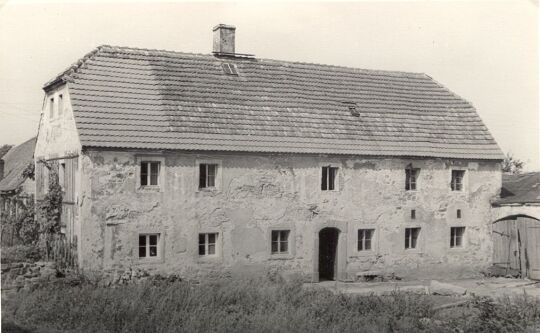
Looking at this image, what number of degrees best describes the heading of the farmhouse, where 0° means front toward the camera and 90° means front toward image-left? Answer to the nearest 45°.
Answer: approximately 0°

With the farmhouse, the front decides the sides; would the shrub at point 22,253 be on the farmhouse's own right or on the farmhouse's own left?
on the farmhouse's own right

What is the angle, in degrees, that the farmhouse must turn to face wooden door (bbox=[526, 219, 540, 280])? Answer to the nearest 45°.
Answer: approximately 90° to its left
